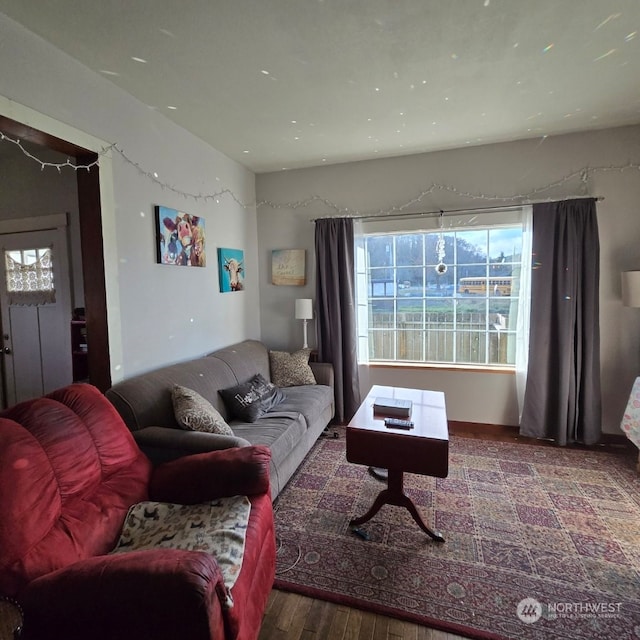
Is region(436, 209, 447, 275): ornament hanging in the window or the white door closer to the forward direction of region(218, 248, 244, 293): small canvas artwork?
the ornament hanging in the window

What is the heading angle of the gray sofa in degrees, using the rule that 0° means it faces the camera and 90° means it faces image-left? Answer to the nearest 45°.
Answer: approximately 315°

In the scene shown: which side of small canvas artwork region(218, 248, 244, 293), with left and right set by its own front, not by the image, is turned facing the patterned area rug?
front

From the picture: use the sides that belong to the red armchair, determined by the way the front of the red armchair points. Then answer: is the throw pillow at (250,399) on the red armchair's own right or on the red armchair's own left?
on the red armchair's own left

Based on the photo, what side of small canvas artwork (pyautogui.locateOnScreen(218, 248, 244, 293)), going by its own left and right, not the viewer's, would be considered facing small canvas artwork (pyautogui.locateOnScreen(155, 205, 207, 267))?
right

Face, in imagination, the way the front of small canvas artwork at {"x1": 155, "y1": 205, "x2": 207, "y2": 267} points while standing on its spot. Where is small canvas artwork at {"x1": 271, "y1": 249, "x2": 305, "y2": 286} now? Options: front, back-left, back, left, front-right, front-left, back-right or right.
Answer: left

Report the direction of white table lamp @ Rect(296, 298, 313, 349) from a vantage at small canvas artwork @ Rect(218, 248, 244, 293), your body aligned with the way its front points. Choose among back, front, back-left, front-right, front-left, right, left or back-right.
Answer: front-left

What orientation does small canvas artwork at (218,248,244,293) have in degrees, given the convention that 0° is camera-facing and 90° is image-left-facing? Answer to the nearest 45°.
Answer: approximately 315°
